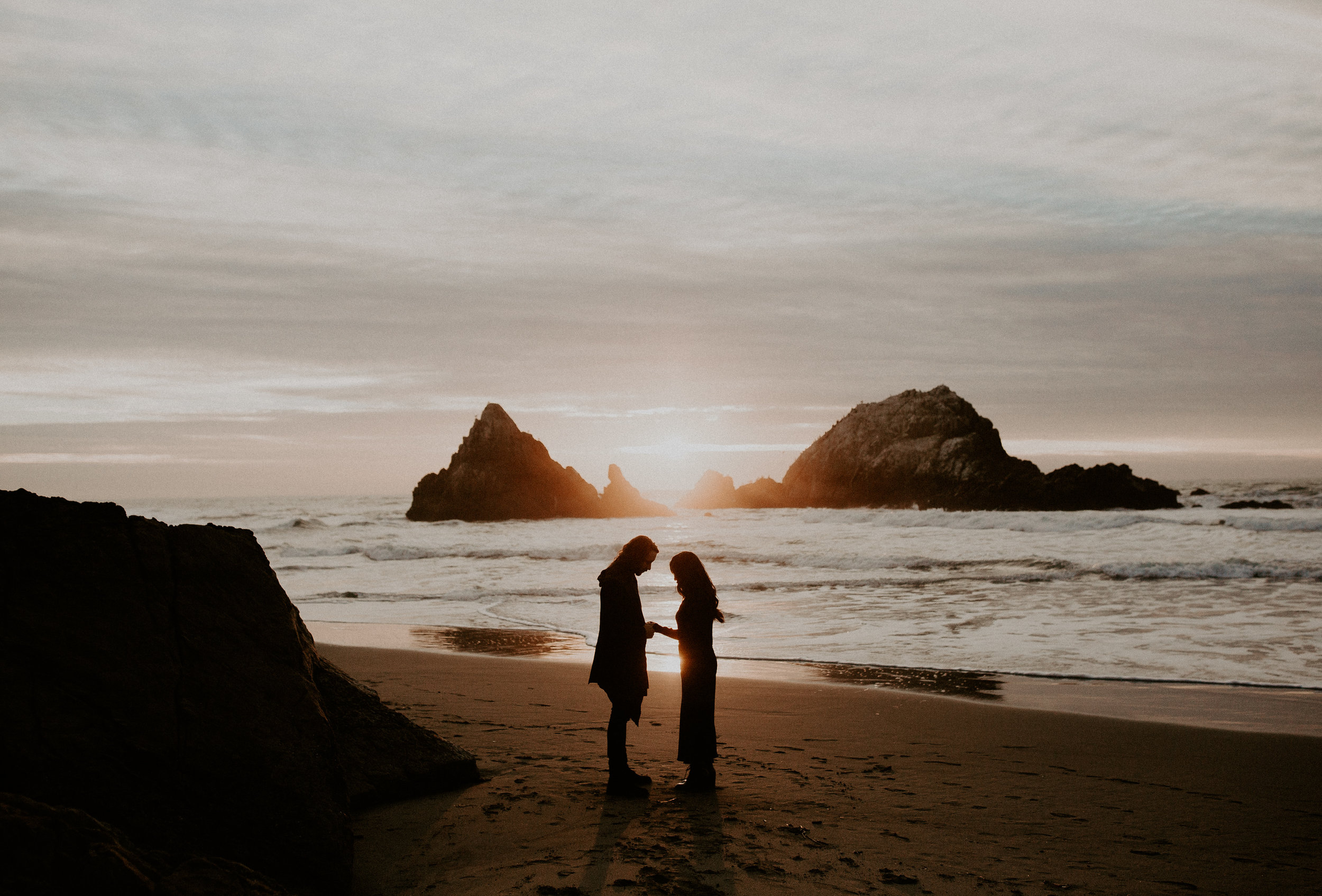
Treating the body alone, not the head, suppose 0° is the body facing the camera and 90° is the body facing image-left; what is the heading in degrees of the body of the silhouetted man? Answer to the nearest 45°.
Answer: approximately 270°

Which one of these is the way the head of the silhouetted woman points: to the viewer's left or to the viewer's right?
to the viewer's left

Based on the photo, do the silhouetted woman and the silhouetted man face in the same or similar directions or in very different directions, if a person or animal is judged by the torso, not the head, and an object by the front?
very different directions

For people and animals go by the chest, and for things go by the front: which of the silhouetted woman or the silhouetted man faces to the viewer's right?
the silhouetted man

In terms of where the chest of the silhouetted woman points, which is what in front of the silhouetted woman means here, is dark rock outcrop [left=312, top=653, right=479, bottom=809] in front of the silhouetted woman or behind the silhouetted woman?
in front

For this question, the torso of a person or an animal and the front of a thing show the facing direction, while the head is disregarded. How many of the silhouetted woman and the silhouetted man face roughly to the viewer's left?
1

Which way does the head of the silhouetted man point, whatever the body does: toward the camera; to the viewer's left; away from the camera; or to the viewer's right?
to the viewer's right

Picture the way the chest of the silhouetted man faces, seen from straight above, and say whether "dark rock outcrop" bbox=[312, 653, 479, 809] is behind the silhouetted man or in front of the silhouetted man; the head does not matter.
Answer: behind

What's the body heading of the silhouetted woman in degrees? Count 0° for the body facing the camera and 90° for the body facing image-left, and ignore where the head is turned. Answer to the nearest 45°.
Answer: approximately 90°
